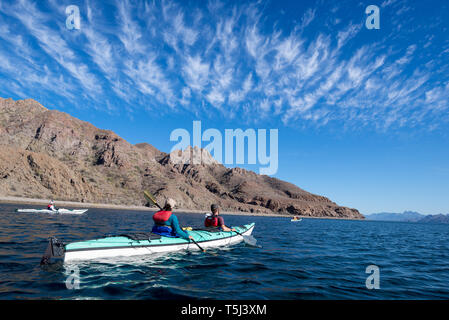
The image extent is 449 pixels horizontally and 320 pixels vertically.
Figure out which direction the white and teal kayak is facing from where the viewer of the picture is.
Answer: facing away from the viewer and to the right of the viewer

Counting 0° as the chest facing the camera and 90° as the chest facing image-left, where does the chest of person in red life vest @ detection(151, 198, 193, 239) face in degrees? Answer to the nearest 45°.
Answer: approximately 225°
